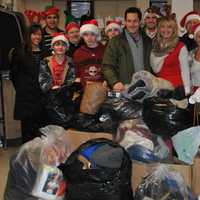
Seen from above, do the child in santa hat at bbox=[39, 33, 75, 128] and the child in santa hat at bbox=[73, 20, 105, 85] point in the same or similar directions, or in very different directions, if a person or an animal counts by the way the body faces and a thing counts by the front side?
same or similar directions

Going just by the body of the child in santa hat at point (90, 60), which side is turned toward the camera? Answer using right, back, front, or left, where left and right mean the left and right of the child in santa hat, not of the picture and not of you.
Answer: front

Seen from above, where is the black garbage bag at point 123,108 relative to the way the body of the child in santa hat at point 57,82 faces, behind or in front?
in front

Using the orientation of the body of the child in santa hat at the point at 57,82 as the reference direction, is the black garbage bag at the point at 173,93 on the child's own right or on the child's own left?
on the child's own left

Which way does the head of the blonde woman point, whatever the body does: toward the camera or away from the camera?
toward the camera

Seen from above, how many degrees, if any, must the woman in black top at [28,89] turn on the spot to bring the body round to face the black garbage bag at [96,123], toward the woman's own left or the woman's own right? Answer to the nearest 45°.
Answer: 0° — they already face it

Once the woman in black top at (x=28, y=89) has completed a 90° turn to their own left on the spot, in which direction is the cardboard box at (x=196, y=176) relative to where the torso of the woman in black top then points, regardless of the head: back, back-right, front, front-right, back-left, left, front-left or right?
right

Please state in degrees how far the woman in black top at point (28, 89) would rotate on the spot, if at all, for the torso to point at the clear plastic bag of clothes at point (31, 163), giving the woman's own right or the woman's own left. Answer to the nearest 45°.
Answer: approximately 45° to the woman's own right

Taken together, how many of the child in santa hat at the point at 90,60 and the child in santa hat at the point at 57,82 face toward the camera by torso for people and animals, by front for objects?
2

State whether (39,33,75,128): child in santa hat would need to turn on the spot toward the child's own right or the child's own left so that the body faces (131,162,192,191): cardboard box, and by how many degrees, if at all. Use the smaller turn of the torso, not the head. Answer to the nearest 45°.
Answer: approximately 45° to the child's own left

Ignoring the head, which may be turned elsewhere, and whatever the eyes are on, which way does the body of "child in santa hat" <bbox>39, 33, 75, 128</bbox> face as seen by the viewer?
toward the camera

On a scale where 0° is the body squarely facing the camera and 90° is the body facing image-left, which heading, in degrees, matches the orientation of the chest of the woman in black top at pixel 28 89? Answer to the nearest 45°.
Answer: approximately 315°
